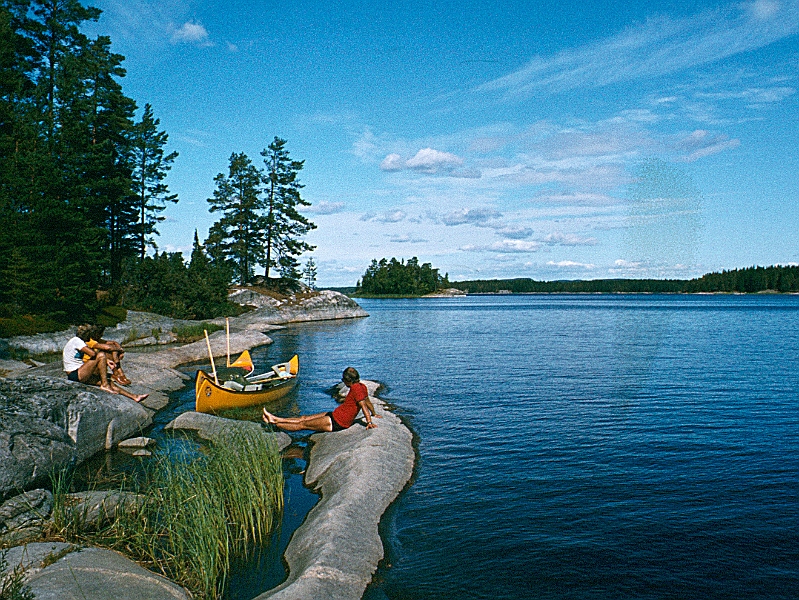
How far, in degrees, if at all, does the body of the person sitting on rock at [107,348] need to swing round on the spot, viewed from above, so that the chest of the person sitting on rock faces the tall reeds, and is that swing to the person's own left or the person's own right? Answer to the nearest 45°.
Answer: approximately 90° to the person's own right

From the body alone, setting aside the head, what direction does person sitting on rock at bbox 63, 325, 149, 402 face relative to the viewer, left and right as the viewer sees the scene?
facing to the right of the viewer

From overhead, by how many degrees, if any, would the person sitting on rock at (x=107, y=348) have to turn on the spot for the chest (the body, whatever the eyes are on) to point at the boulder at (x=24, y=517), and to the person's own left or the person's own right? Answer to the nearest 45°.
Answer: approximately 90° to the person's own right

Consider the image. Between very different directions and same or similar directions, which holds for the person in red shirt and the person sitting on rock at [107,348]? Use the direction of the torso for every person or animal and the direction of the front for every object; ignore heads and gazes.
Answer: very different directions

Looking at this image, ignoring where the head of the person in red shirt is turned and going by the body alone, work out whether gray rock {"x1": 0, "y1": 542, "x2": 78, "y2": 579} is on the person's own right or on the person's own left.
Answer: on the person's own left

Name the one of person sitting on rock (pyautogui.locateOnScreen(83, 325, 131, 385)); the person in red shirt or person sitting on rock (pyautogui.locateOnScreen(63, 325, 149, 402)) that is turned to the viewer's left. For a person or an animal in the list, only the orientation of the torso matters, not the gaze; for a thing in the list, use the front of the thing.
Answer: the person in red shirt

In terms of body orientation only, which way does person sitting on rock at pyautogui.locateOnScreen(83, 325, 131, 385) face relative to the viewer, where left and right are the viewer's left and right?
facing to the right of the viewer
